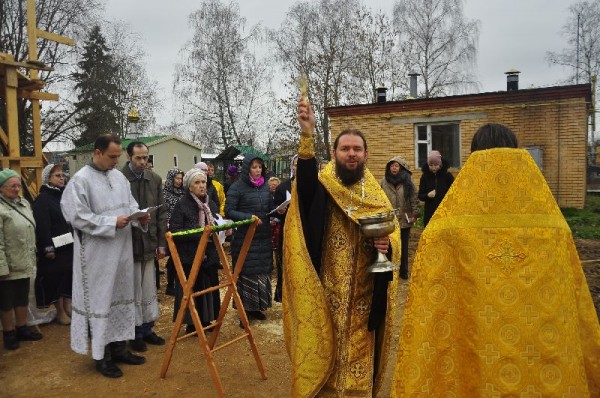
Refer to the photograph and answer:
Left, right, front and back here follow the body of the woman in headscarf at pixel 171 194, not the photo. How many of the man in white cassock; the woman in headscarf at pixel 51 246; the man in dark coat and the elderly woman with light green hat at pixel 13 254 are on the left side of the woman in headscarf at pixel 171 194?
0

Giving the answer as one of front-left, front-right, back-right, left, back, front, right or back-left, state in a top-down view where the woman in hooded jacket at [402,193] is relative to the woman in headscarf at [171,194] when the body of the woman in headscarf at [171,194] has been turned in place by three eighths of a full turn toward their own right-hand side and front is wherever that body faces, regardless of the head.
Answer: back

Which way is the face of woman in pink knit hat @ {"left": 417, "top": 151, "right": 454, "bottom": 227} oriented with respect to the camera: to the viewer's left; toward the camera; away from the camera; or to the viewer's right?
toward the camera

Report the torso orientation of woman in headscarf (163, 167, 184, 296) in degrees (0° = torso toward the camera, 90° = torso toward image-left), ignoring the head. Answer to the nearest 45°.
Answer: approximately 315°

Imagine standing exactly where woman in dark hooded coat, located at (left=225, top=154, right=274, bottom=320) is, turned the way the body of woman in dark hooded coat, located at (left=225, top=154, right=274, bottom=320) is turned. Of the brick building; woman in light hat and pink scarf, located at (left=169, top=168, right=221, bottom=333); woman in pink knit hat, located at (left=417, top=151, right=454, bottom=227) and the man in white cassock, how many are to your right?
2

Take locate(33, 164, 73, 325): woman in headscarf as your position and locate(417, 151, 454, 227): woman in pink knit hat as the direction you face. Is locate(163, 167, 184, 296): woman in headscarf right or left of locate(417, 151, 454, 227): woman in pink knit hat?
left

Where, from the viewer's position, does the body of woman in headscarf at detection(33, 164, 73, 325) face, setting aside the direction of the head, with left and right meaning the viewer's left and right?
facing the viewer and to the right of the viewer

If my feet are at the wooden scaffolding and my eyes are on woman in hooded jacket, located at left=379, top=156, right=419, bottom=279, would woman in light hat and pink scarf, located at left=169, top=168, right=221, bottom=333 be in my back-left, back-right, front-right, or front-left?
front-right

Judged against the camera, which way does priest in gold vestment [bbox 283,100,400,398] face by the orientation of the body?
toward the camera

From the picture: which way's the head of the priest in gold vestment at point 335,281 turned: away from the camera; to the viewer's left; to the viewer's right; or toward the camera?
toward the camera

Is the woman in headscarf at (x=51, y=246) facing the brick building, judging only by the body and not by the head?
no

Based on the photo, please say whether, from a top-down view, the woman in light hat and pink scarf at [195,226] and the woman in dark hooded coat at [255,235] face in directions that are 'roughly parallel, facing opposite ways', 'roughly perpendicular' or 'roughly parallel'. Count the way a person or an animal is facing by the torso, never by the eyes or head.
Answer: roughly parallel

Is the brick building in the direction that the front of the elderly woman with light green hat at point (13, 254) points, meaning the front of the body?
no

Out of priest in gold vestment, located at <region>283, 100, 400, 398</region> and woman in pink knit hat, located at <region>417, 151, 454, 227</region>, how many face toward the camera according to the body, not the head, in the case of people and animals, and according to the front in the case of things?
2
